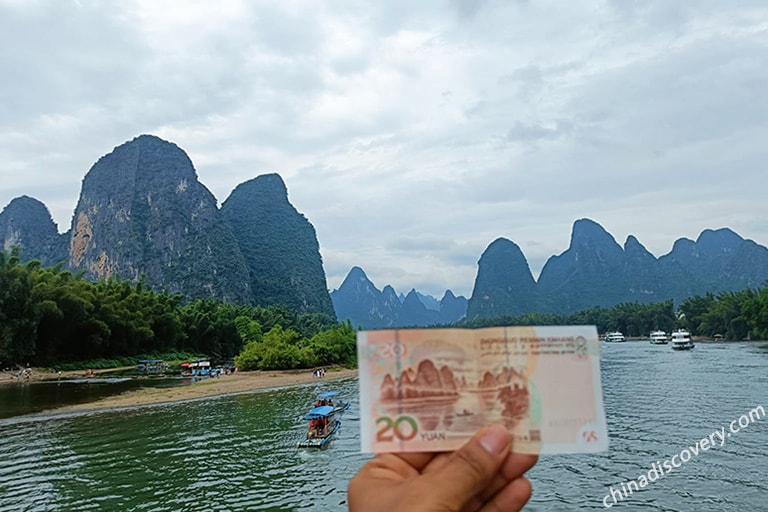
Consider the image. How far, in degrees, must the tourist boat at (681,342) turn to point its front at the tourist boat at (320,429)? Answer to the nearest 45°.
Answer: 0° — it already faces it

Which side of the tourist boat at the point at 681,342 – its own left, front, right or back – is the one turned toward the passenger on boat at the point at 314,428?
front

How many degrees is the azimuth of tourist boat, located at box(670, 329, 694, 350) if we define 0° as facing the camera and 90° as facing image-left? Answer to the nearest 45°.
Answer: approximately 0°

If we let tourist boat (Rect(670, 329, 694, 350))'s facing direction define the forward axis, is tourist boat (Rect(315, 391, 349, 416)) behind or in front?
in front

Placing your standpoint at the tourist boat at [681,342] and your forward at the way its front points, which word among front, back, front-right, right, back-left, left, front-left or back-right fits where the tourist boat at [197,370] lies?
front-right
